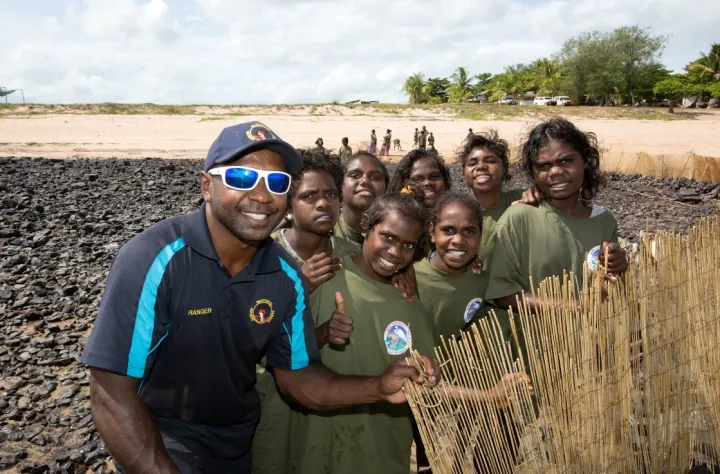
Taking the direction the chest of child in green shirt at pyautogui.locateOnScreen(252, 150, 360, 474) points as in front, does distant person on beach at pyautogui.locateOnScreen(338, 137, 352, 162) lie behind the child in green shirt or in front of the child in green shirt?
behind

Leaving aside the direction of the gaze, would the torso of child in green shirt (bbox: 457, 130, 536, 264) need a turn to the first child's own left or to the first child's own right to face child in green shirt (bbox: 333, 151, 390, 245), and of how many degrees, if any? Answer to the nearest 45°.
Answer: approximately 90° to the first child's own right

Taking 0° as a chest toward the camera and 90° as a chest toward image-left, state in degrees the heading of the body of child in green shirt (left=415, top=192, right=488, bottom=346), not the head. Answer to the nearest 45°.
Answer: approximately 0°

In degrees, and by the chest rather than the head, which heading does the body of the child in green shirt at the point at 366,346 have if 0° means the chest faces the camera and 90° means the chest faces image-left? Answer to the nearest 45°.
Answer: approximately 0°
